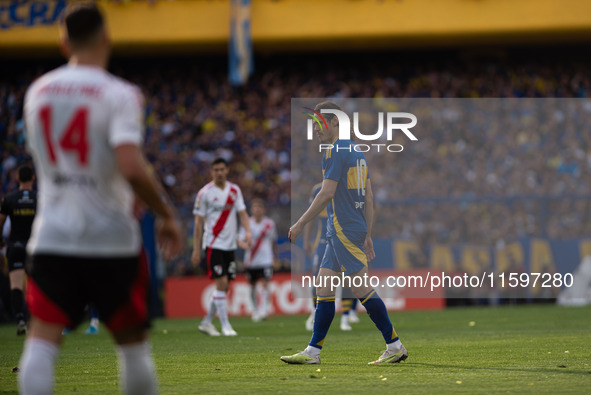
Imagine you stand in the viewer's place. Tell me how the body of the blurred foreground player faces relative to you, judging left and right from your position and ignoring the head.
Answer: facing away from the viewer

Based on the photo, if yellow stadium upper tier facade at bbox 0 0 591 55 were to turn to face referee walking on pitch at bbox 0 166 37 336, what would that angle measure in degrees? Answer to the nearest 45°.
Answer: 0° — it already faces them

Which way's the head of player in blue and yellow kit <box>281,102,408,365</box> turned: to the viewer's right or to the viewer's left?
to the viewer's left

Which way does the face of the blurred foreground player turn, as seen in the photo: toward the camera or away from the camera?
away from the camera

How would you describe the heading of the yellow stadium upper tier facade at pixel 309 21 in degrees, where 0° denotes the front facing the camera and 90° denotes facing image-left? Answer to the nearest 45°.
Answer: approximately 0°
